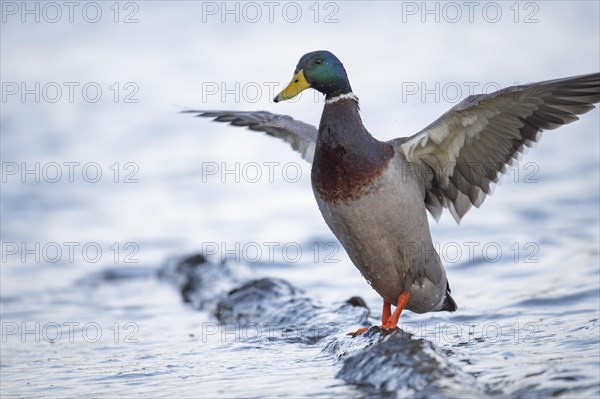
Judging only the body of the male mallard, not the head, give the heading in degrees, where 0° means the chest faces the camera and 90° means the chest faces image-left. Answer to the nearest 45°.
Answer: approximately 45°
